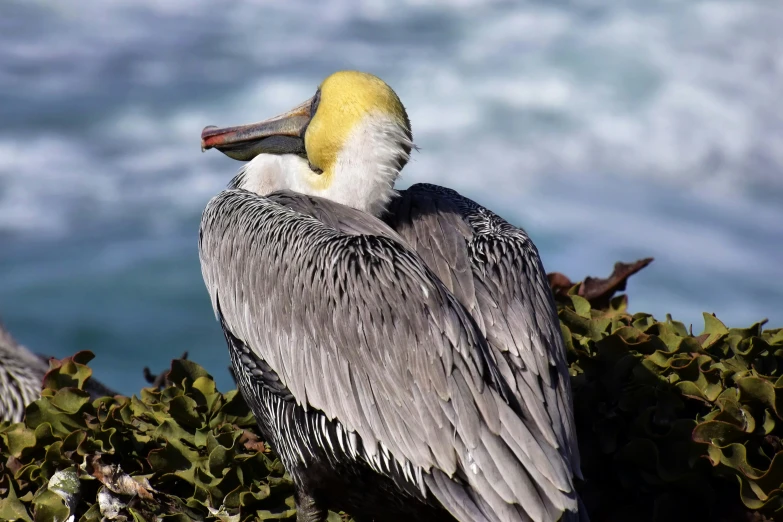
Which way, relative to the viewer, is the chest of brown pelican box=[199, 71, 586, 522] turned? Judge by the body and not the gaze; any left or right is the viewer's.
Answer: facing away from the viewer and to the left of the viewer

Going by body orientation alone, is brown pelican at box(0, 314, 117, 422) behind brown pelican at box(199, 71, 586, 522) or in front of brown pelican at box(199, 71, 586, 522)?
in front
